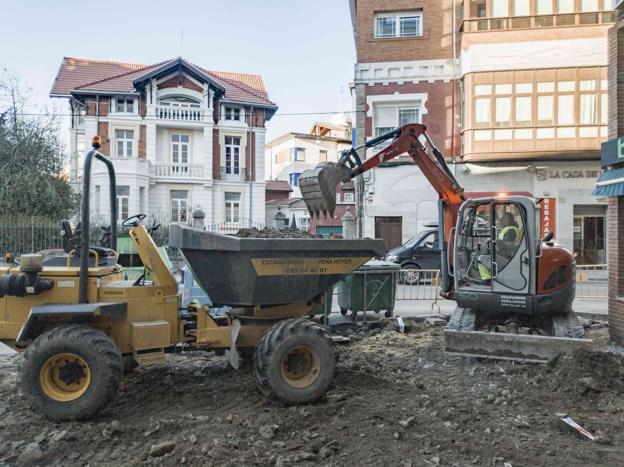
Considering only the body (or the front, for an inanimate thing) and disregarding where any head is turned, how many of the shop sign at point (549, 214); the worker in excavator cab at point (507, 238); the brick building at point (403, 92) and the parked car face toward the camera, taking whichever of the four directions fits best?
2

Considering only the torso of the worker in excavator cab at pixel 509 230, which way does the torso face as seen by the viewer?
to the viewer's left

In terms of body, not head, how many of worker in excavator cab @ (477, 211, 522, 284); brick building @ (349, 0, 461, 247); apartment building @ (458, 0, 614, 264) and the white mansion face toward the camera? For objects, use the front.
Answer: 3

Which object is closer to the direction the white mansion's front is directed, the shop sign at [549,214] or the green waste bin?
the green waste bin

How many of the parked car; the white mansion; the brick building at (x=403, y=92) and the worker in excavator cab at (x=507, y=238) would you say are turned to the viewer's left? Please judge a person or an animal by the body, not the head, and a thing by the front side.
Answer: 2

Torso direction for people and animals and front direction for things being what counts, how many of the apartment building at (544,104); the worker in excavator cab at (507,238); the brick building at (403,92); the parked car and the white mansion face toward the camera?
3

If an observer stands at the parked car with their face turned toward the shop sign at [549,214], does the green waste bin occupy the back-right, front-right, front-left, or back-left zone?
back-right

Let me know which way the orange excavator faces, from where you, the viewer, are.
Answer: facing to the left of the viewer

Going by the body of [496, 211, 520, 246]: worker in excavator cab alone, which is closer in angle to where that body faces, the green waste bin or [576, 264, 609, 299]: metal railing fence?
the green waste bin
